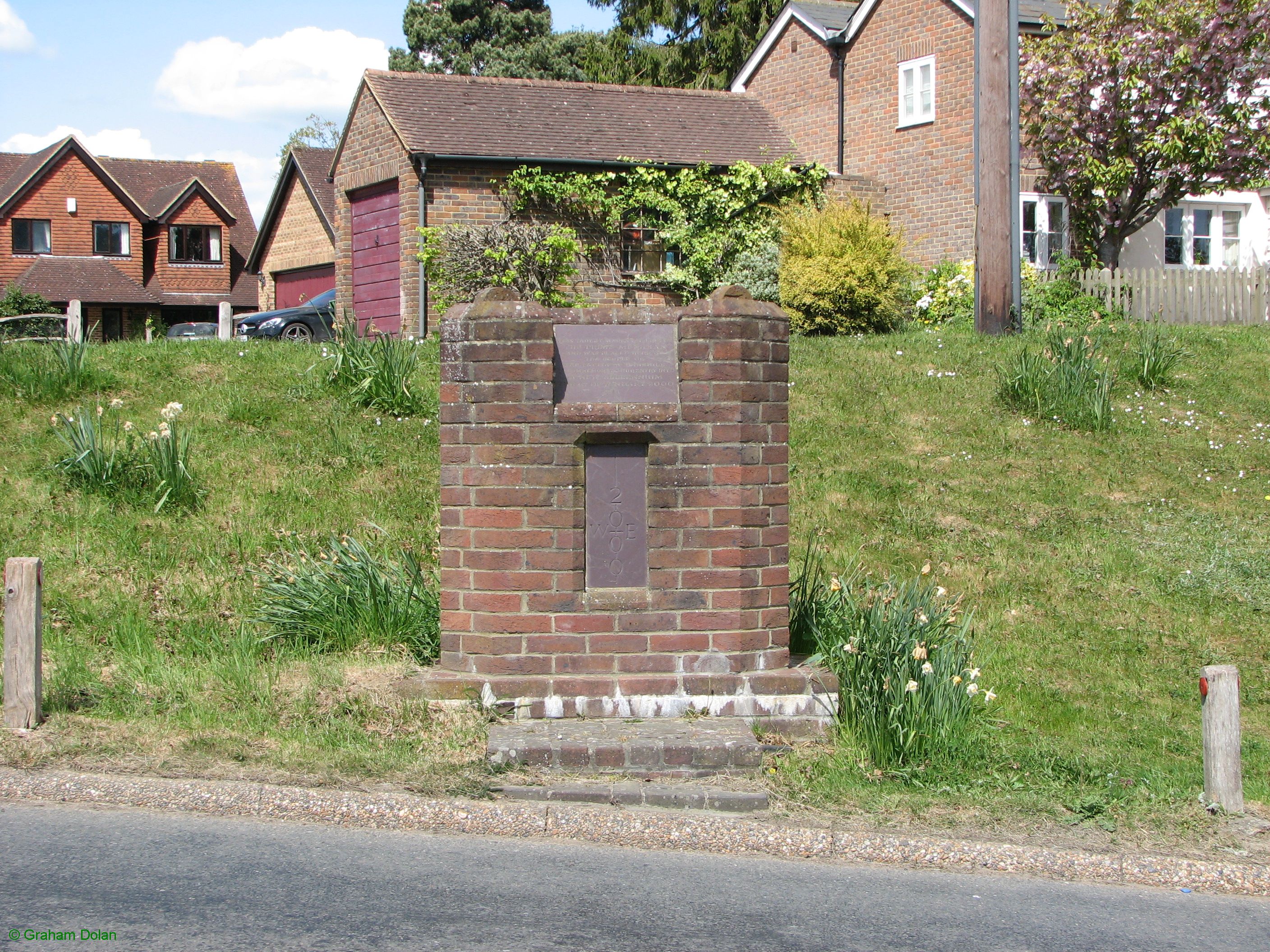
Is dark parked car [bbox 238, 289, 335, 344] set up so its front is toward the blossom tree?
no

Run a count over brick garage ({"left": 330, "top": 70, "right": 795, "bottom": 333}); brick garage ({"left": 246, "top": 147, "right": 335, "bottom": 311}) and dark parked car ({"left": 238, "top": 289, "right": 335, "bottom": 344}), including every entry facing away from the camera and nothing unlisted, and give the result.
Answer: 0

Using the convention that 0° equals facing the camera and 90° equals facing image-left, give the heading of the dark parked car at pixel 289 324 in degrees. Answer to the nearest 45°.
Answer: approximately 45°

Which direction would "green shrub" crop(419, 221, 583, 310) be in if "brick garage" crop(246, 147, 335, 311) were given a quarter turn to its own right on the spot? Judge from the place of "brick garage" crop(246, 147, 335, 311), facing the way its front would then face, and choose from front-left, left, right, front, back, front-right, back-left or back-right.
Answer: back-left

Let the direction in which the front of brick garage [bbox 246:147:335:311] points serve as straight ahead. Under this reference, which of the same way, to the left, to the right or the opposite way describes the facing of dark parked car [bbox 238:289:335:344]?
the same way

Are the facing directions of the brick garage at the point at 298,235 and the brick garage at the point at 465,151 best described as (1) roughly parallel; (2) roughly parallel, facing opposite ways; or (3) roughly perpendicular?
roughly parallel

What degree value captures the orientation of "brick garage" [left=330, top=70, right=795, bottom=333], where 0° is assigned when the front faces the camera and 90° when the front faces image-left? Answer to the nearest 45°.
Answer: approximately 45°

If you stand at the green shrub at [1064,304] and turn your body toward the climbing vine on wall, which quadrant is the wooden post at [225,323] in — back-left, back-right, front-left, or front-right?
front-left

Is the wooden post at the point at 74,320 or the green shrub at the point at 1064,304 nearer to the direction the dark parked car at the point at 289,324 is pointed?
the wooden post

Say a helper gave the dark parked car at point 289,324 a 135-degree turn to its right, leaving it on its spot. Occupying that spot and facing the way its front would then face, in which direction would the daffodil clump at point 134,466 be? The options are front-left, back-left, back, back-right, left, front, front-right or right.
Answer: back

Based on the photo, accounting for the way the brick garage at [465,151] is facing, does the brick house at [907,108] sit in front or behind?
behind

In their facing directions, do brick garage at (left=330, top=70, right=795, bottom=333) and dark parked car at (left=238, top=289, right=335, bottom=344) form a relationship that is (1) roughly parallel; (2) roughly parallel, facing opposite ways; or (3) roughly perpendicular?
roughly parallel

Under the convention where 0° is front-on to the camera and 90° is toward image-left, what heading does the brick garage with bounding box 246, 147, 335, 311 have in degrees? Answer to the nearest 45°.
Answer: approximately 45°

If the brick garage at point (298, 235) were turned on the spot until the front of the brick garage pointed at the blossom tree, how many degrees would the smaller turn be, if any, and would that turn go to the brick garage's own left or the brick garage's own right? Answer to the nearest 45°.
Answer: approximately 90° to the brick garage's own left
